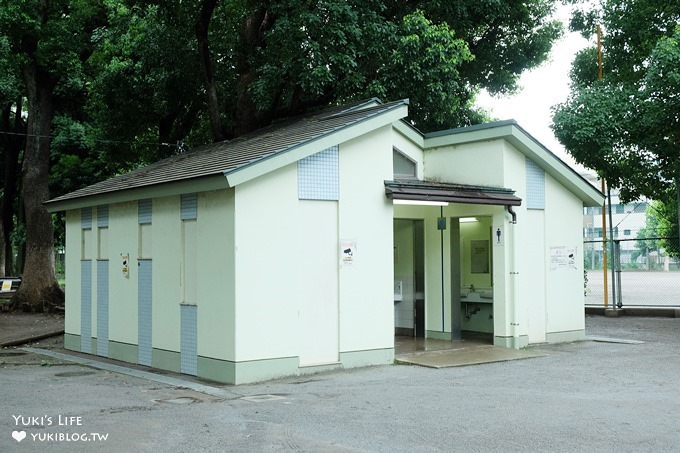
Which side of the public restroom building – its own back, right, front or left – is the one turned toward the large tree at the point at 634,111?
left

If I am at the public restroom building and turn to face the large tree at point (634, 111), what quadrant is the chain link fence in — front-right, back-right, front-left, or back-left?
front-left

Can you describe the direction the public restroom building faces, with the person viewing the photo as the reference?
facing the viewer and to the right of the viewer

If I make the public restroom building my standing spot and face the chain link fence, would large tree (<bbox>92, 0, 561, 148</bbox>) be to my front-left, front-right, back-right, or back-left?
front-left
